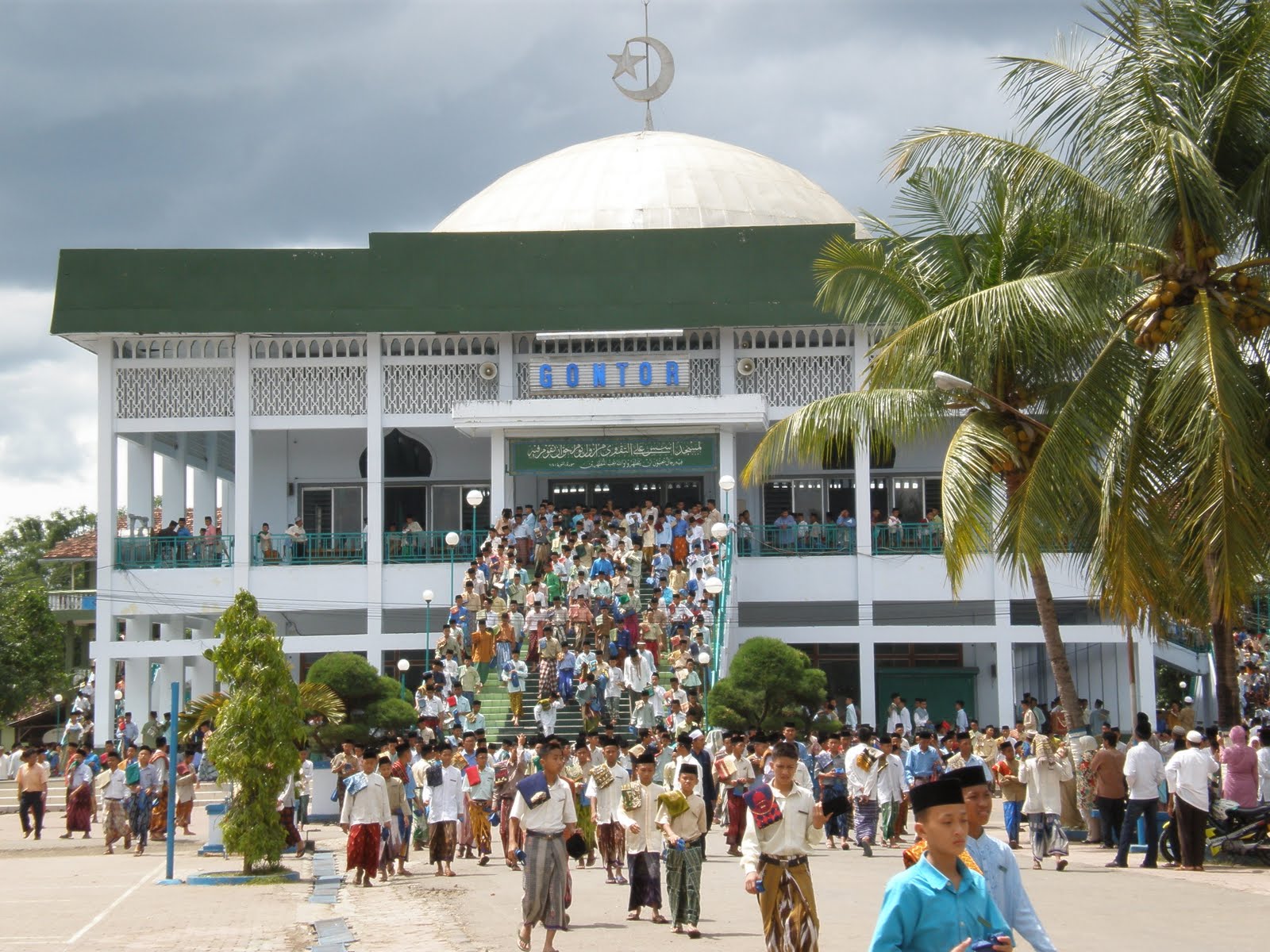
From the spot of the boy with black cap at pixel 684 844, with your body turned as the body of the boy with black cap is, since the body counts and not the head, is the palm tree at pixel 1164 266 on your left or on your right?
on your left

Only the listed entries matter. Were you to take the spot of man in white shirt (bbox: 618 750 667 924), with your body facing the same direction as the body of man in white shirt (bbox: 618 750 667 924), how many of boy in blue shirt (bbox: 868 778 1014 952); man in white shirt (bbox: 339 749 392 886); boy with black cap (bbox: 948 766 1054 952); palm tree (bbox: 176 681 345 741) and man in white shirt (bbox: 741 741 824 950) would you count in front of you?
3

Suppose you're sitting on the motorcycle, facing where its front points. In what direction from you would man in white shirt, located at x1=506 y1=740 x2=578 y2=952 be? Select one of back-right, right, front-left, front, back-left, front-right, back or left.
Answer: front-left

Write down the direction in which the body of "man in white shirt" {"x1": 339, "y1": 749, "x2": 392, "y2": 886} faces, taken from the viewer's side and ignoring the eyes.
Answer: toward the camera

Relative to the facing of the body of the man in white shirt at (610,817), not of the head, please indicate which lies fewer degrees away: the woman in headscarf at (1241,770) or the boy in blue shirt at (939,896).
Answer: the boy in blue shirt

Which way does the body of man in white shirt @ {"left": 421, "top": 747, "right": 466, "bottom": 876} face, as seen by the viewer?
toward the camera

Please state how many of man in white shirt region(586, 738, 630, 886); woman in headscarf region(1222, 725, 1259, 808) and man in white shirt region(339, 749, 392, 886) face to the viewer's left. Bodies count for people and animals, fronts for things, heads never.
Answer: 0

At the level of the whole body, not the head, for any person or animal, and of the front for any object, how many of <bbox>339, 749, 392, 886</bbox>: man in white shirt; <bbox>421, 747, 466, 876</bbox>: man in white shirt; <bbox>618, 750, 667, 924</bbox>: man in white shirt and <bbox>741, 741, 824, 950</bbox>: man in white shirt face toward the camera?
4

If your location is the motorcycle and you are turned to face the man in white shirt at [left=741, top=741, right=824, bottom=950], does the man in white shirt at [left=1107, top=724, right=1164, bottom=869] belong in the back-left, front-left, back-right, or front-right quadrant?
front-right

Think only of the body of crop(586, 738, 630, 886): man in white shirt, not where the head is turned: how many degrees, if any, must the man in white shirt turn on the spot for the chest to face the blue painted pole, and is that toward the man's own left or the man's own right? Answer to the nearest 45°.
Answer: approximately 90° to the man's own right
